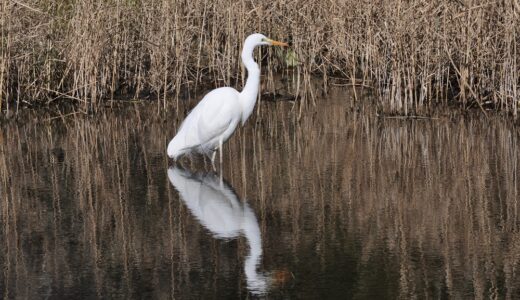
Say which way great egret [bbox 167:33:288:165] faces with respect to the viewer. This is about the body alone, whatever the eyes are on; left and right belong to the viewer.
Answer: facing to the right of the viewer
